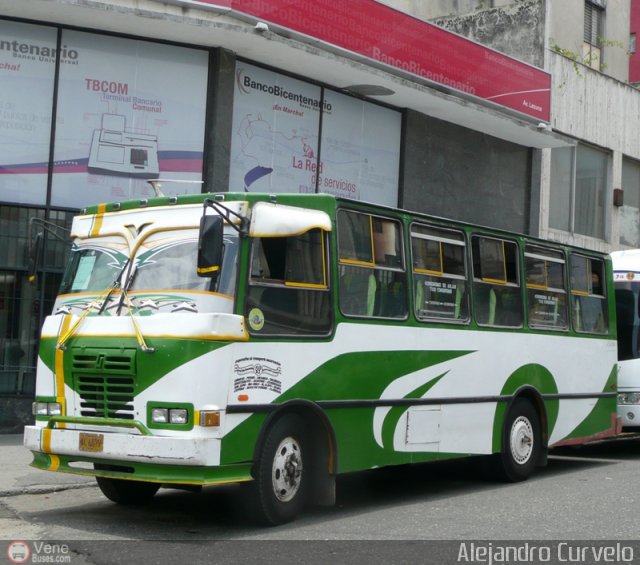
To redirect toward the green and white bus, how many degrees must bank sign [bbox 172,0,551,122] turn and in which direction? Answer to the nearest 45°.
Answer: approximately 45° to its right

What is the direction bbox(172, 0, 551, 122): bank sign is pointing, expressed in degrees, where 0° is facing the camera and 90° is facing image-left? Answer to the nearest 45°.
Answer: approximately 315°

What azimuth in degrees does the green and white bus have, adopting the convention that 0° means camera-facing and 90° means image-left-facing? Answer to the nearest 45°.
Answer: approximately 45°

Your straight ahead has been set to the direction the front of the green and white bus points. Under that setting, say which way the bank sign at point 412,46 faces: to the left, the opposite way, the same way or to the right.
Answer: to the left

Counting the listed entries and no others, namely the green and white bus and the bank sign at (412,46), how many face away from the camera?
0

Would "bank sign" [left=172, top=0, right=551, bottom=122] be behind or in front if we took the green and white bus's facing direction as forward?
behind
